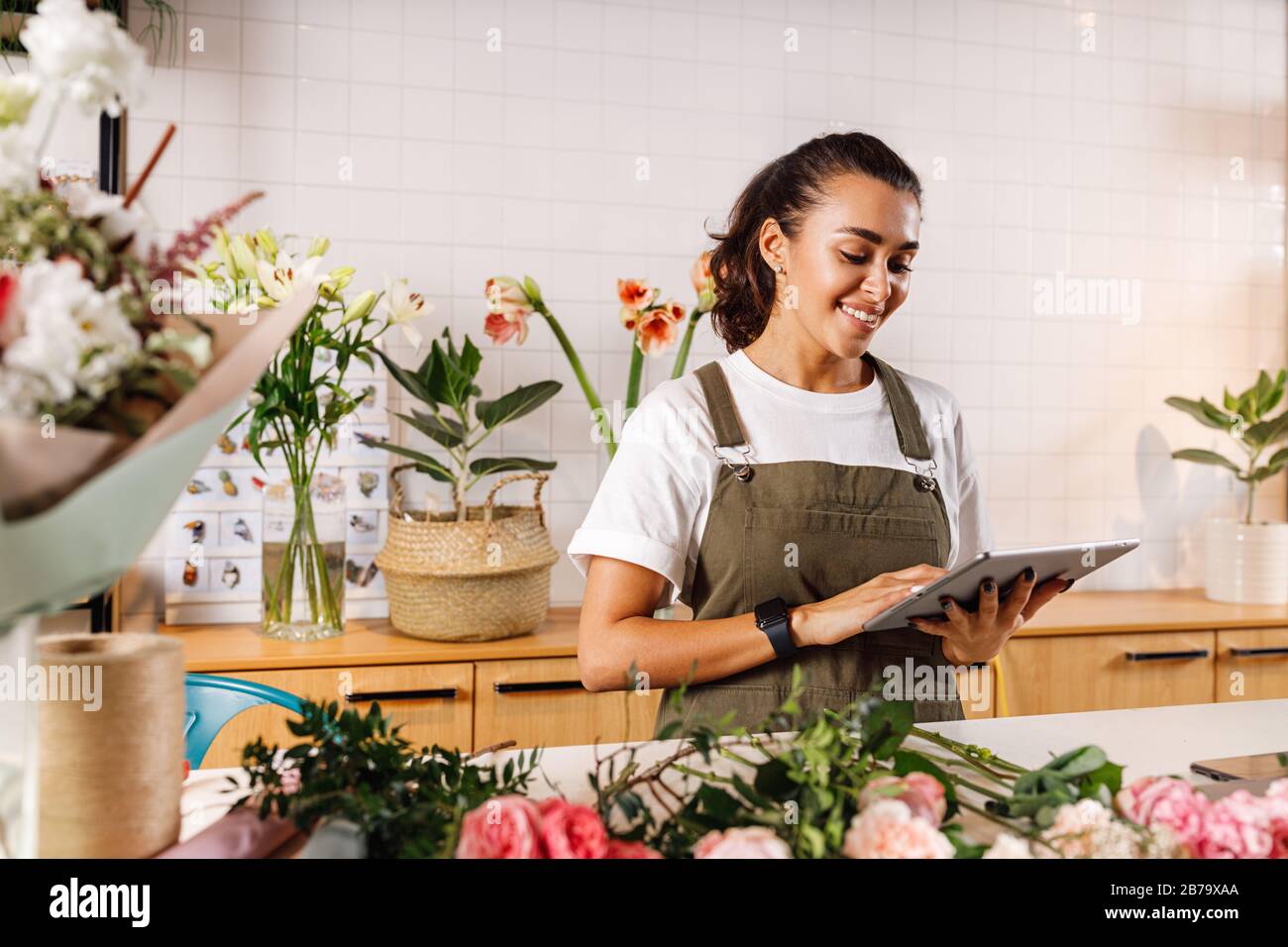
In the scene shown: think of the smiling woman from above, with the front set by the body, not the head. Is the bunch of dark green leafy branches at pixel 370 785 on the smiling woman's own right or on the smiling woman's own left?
on the smiling woman's own right

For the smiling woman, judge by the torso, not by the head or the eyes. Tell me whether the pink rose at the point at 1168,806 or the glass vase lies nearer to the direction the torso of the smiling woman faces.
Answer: the pink rose

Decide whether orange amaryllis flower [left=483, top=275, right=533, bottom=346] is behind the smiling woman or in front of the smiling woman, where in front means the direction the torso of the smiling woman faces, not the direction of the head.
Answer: behind

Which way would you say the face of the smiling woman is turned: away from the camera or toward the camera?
toward the camera

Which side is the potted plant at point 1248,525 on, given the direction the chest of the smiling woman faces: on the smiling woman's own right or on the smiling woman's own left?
on the smiling woman's own left

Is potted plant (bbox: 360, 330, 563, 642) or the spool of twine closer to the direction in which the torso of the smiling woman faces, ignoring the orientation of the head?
the spool of twine

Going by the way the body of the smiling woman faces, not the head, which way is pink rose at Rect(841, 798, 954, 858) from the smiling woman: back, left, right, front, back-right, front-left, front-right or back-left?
front-right

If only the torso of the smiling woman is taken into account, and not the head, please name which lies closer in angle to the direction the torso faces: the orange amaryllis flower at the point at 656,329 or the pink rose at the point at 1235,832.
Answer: the pink rose

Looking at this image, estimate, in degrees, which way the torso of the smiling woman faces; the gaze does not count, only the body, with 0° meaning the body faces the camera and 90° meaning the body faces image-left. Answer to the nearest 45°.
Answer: approximately 315°
